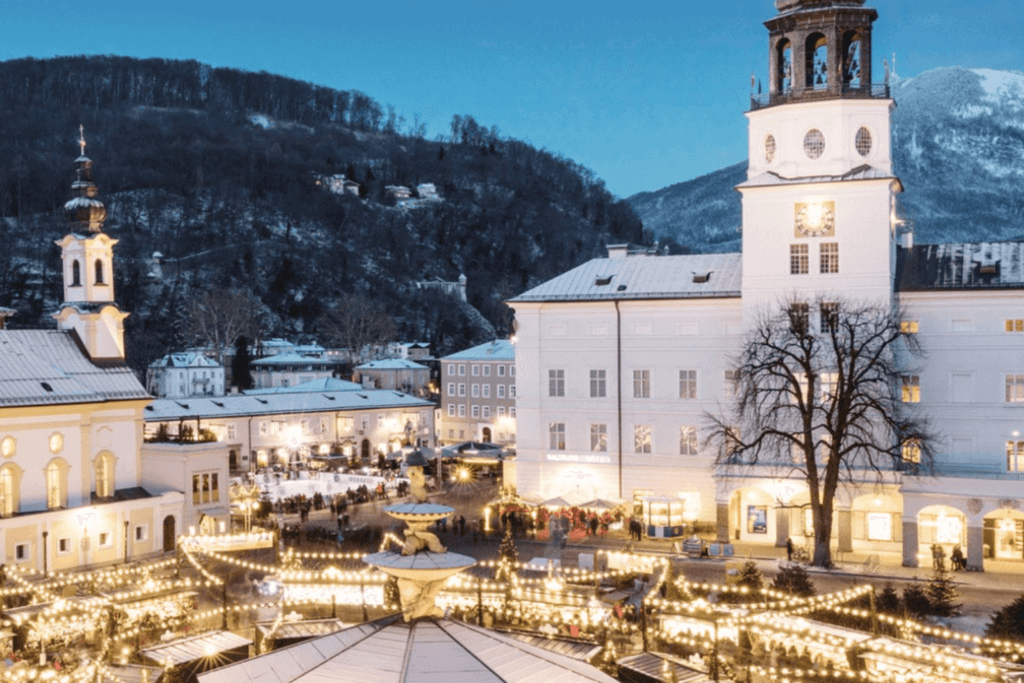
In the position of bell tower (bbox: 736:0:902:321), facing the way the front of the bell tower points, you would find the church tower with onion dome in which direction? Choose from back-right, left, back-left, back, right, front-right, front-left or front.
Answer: right

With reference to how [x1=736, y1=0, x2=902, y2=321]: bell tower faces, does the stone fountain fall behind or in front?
in front

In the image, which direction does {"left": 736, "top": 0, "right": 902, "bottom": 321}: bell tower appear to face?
toward the camera

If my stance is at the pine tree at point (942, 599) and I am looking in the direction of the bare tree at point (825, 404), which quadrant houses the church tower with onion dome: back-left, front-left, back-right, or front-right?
front-left

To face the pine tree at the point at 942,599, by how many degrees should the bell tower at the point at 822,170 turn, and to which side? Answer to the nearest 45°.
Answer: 0° — it already faces it

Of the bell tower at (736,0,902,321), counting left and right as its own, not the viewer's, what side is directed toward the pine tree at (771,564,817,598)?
front

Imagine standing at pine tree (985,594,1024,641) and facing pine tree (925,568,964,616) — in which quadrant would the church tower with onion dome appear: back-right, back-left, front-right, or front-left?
front-left

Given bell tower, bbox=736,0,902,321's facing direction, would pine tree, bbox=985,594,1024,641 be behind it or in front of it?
in front
